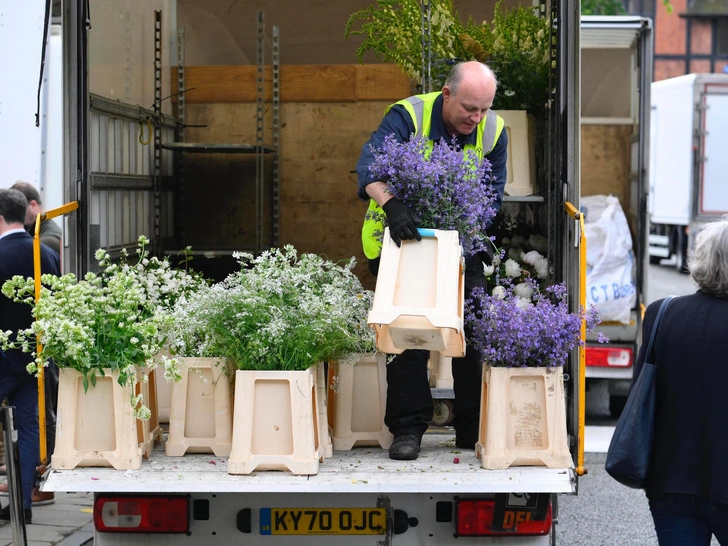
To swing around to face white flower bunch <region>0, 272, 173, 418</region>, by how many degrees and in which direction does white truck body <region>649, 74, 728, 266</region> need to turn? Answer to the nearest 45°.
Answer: approximately 135° to its left

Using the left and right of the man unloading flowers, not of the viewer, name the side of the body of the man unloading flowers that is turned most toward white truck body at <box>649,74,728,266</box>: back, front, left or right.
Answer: back

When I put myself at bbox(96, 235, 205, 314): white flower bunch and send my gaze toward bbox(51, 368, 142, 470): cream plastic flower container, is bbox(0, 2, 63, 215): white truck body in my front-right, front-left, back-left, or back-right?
back-right

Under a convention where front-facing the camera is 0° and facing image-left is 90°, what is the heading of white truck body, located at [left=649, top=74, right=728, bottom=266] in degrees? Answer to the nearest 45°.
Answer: approximately 135°

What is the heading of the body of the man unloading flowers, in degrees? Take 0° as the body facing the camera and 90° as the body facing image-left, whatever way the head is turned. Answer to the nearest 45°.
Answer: approximately 0°

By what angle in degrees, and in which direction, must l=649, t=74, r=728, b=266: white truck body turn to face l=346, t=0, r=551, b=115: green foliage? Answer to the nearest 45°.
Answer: approximately 135° to its left

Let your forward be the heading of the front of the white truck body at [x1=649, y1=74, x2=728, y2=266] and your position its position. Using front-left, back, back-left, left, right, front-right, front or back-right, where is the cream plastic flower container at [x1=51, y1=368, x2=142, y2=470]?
back-left
